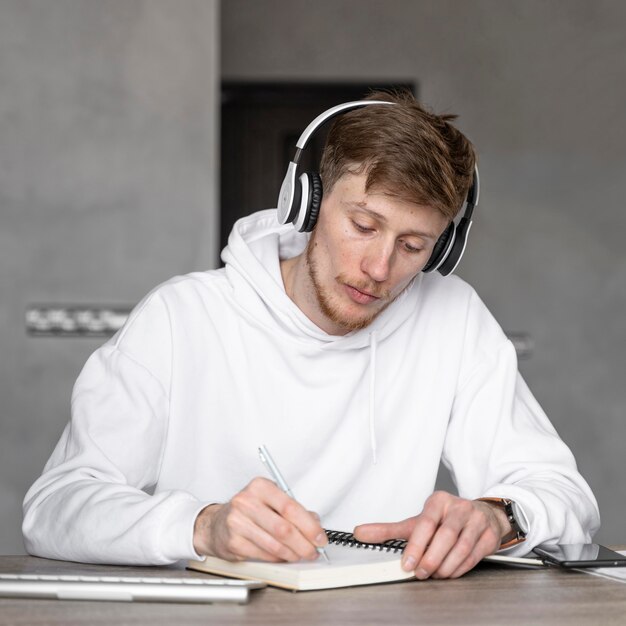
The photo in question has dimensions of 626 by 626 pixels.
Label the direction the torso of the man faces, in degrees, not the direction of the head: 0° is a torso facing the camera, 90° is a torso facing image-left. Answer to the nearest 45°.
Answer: approximately 0°

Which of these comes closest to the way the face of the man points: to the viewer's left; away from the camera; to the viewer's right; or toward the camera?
toward the camera

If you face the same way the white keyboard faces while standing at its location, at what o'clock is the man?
The man is roughly at 1 o'clock from the white keyboard.

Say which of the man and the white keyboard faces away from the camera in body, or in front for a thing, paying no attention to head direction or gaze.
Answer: the white keyboard

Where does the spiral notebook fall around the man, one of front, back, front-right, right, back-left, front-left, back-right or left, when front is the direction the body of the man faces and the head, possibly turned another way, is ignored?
front

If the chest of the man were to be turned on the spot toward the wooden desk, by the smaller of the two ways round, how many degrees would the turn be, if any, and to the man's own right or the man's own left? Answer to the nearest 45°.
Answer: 0° — they already face it

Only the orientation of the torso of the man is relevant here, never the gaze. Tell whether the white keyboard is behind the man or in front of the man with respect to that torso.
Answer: in front

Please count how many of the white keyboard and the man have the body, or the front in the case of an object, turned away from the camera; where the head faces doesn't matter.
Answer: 1

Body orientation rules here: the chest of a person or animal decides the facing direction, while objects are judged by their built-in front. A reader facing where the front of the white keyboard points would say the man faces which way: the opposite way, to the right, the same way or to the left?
the opposite way

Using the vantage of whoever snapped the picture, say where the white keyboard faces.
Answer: facing away from the viewer
